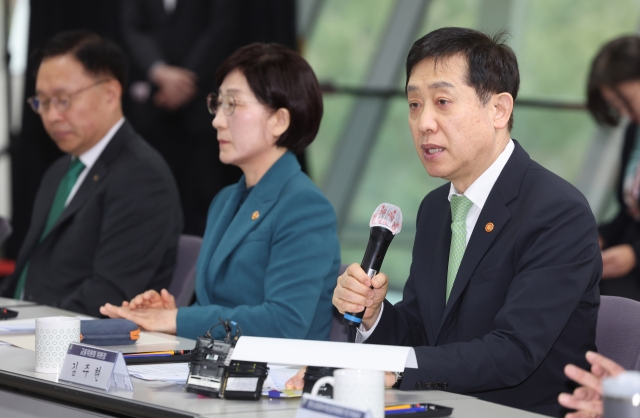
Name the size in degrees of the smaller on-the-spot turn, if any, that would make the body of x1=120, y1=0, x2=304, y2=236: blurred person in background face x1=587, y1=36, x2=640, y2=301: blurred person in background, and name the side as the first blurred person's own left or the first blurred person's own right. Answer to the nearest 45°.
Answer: approximately 45° to the first blurred person's own left

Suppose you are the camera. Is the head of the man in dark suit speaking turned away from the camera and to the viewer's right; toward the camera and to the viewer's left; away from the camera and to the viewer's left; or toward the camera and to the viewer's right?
toward the camera and to the viewer's left

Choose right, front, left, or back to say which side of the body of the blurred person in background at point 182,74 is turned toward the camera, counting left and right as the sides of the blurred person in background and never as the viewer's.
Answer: front

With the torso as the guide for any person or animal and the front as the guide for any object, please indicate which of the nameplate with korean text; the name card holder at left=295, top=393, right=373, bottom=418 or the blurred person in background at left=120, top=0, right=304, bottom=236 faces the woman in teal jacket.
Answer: the blurred person in background

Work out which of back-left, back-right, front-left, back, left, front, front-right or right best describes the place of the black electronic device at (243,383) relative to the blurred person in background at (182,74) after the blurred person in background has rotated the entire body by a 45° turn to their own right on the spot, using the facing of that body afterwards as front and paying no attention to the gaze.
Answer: front-left

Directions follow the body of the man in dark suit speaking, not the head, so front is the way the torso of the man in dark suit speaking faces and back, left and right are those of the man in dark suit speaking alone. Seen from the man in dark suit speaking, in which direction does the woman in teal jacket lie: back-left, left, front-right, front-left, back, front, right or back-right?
right

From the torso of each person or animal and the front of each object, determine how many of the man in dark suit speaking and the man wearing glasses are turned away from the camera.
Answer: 0

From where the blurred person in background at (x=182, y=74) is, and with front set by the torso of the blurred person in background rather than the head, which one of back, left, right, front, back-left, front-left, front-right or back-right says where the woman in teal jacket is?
front

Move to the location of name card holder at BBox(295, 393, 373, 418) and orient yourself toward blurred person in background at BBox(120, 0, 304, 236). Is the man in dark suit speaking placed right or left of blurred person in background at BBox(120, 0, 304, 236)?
right
